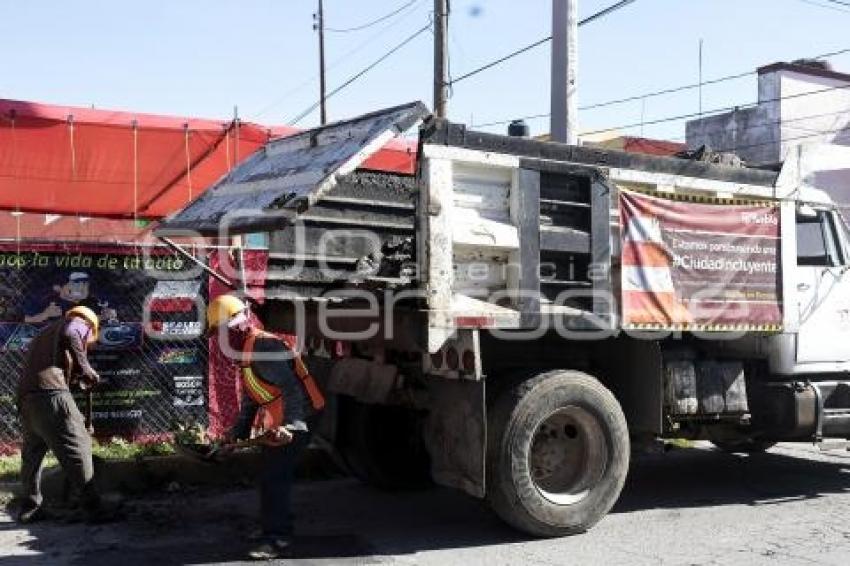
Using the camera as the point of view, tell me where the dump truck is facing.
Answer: facing away from the viewer and to the right of the viewer

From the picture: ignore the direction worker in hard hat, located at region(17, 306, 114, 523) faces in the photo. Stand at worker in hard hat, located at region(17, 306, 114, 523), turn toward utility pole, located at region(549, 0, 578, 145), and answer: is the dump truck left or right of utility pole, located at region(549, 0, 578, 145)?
right

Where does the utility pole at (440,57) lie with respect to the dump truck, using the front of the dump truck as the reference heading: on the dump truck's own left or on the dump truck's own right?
on the dump truck's own left

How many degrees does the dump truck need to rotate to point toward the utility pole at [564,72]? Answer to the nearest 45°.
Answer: approximately 45° to its left

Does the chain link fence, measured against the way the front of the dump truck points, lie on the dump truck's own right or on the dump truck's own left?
on the dump truck's own left

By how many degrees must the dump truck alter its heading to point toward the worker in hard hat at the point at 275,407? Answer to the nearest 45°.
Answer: approximately 180°

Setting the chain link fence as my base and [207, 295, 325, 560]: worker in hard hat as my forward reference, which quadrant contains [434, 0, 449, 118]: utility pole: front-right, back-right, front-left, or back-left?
back-left
